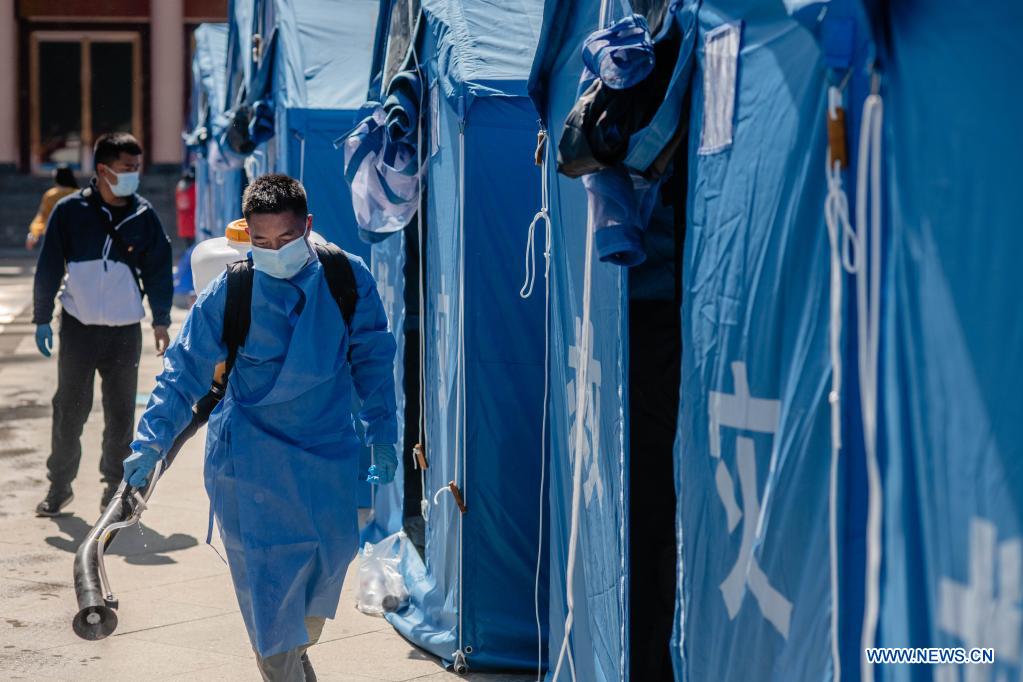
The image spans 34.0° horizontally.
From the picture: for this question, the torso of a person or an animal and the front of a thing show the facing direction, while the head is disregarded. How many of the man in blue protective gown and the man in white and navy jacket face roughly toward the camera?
2

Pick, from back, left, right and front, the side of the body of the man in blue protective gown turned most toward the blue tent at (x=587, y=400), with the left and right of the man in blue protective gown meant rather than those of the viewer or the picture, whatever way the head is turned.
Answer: left

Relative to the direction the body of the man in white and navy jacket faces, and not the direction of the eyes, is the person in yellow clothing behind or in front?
behind

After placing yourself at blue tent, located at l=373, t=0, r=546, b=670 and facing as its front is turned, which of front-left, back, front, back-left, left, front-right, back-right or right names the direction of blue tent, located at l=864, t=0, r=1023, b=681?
front-left

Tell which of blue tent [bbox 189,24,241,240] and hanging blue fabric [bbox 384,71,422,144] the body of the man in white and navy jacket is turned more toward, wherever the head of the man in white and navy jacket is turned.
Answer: the hanging blue fabric

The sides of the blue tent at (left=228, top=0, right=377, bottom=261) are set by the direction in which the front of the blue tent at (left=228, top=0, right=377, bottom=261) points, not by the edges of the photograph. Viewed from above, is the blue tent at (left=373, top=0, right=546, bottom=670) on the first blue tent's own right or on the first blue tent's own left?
on the first blue tent's own left

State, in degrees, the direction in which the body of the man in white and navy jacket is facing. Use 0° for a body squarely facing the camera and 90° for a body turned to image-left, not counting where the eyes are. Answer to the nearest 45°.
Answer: approximately 0°

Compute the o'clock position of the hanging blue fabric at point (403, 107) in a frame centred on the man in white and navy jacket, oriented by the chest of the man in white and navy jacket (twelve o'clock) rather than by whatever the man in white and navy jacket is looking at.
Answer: The hanging blue fabric is roughly at 11 o'clock from the man in white and navy jacket.

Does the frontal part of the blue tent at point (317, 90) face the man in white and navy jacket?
yes
